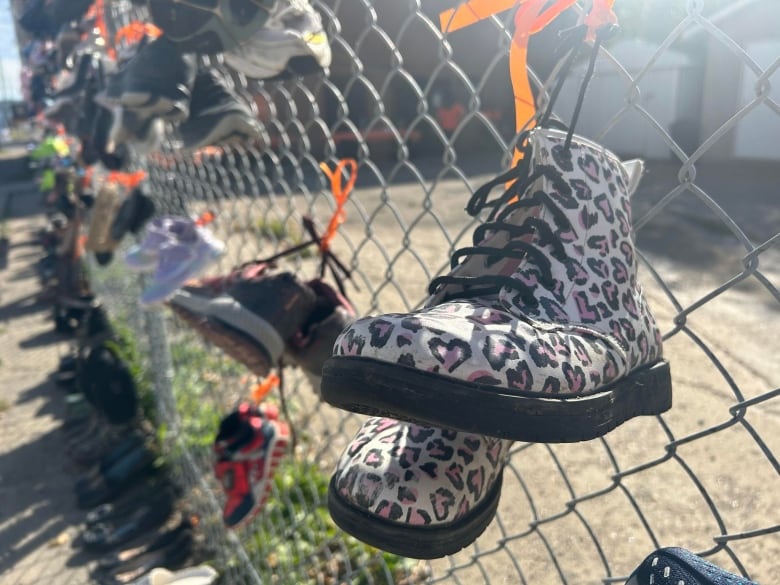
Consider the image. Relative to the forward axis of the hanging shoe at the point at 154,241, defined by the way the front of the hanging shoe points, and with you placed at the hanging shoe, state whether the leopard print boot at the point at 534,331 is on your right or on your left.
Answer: on your left

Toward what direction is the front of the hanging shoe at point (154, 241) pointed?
to the viewer's left
